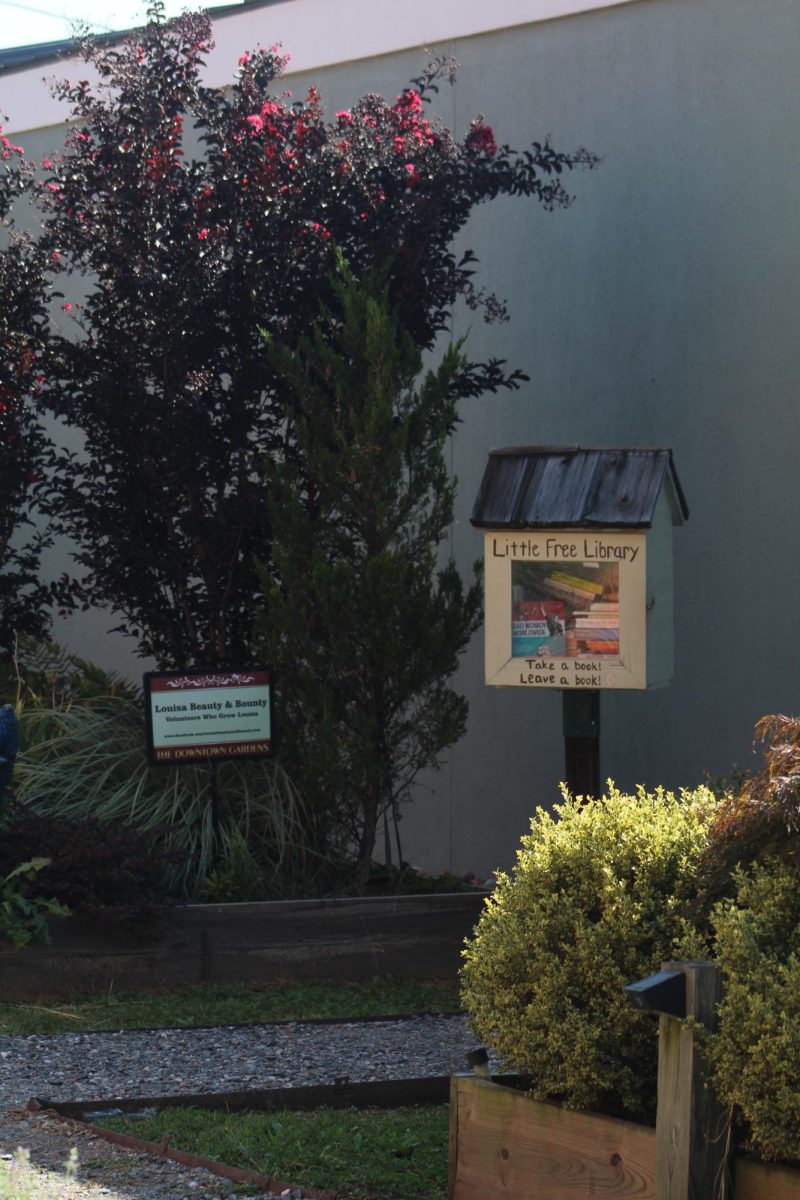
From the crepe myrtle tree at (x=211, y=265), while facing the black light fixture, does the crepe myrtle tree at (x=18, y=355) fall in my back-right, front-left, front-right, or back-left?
back-right

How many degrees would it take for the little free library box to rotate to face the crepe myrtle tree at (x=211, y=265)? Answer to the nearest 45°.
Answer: approximately 135° to its right

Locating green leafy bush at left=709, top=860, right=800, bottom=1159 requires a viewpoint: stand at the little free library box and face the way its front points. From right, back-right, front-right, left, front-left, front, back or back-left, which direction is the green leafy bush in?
front

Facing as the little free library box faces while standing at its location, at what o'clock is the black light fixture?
The black light fixture is roughly at 12 o'clock from the little free library box.

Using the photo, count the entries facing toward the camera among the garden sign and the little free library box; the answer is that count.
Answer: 2

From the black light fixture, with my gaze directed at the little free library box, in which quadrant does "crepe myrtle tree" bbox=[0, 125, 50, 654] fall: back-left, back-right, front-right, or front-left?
front-left

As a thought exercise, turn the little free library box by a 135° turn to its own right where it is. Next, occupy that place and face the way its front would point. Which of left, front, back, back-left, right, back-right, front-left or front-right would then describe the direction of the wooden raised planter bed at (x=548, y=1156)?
back-left

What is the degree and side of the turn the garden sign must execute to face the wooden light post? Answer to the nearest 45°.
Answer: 0° — it already faces it

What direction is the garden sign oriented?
toward the camera
